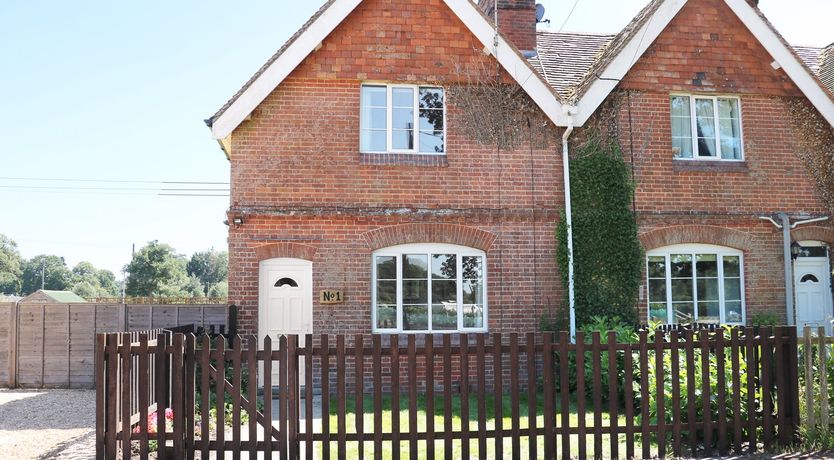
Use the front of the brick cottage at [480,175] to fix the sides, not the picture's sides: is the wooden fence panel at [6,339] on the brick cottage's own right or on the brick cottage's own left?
on the brick cottage's own right

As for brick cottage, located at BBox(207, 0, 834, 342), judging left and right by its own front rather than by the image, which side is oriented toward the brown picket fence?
front

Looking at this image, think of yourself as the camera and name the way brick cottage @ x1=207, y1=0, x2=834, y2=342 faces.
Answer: facing the viewer

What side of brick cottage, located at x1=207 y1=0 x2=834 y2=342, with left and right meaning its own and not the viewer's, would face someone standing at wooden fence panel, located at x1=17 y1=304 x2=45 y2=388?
right

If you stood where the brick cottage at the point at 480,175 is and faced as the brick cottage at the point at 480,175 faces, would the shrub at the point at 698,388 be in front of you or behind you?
in front
